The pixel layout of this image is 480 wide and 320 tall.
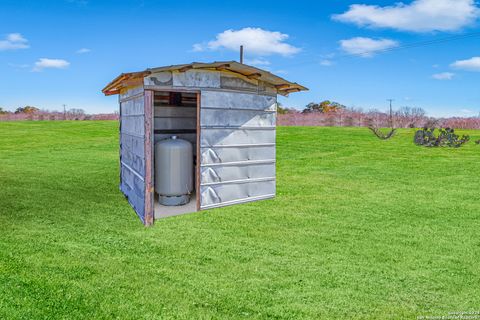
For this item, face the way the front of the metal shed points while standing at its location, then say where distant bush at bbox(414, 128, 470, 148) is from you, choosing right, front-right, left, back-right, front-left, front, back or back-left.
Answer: left

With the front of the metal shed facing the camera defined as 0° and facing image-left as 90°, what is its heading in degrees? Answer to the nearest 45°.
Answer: approximately 315°
